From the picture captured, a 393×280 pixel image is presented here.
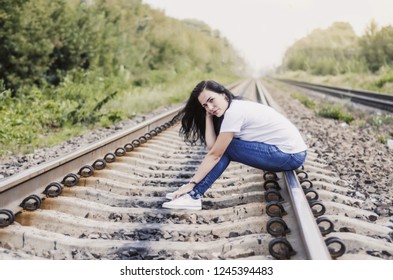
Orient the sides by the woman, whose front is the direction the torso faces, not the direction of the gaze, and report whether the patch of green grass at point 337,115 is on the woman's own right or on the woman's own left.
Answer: on the woman's own right

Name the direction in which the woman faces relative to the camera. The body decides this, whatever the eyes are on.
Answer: to the viewer's left
